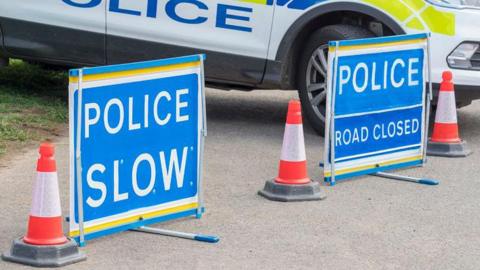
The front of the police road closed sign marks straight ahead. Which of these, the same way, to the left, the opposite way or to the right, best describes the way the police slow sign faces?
the same way

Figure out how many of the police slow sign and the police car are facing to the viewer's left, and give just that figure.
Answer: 0

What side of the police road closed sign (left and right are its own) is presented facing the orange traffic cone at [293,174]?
right

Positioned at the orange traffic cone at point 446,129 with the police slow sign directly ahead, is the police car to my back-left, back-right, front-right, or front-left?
front-right

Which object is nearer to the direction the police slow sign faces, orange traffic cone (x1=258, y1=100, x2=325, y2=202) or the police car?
the orange traffic cone

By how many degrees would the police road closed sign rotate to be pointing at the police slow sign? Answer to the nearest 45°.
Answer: approximately 90° to its right

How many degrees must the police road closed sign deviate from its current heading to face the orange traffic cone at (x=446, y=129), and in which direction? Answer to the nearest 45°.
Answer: approximately 90° to its left

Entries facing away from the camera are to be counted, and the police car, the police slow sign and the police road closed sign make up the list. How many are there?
0

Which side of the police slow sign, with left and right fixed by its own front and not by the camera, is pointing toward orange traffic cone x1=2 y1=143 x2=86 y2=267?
right

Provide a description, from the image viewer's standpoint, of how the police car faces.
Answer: facing the viewer and to the right of the viewer
